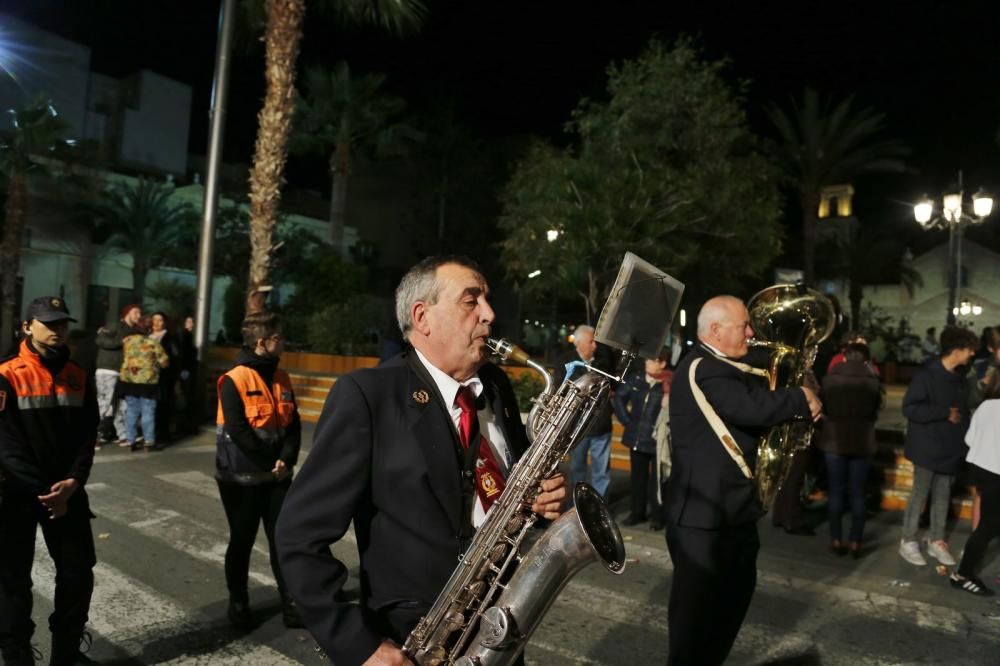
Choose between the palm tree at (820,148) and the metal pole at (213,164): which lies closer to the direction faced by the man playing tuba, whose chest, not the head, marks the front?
the palm tree

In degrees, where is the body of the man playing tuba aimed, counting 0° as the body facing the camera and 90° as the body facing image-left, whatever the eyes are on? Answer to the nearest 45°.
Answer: approximately 270°

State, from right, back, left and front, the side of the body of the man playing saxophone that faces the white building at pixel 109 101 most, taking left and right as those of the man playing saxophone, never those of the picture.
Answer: back

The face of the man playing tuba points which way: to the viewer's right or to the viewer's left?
to the viewer's right
